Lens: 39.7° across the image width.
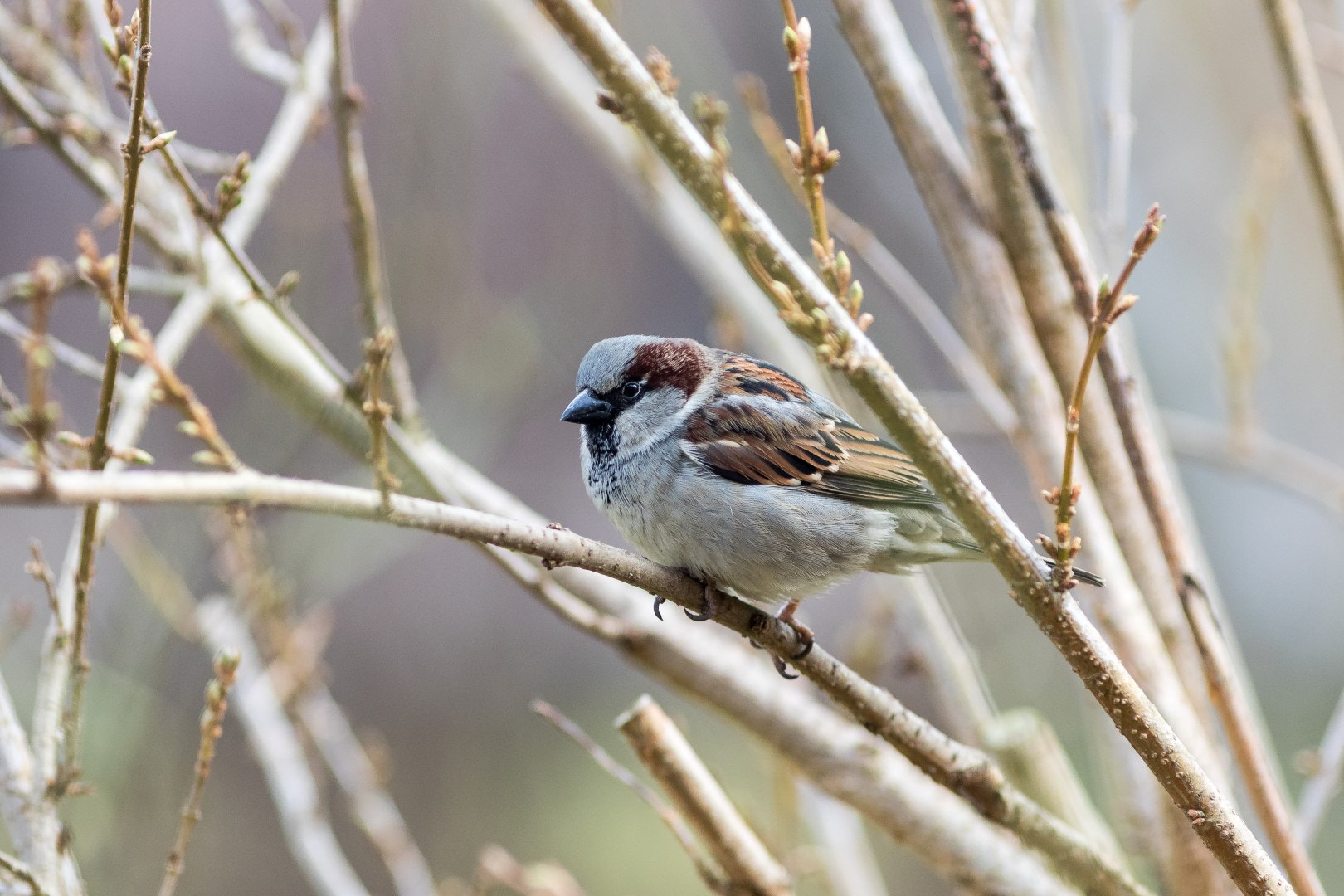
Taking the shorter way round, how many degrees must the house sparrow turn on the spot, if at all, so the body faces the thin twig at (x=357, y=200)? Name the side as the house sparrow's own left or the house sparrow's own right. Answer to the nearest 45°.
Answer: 0° — it already faces it

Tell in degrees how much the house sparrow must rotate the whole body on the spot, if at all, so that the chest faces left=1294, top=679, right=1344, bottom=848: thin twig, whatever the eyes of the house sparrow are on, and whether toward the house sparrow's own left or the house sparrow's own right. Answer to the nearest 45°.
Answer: approximately 180°

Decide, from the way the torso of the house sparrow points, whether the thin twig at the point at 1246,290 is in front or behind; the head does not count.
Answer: behind

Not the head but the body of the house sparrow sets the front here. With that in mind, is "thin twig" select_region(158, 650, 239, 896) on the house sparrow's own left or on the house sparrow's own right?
on the house sparrow's own right

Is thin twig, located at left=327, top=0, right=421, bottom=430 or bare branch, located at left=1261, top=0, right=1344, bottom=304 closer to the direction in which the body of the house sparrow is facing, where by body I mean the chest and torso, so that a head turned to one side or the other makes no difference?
the thin twig

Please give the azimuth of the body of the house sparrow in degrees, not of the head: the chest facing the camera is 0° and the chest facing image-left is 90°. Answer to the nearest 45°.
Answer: approximately 90°

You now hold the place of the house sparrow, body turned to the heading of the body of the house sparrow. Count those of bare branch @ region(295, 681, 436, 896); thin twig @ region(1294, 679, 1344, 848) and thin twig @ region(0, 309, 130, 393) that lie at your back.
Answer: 1
